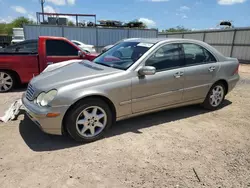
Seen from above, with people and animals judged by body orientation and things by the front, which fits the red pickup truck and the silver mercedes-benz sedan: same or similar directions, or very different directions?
very different directions

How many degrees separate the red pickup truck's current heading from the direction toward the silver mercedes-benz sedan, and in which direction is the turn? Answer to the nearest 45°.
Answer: approximately 45° to its right

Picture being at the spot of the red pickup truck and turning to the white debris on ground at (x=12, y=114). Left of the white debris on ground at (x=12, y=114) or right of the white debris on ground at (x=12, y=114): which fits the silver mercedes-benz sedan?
left

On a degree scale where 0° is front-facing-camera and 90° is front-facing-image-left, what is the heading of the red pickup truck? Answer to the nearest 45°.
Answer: approximately 270°

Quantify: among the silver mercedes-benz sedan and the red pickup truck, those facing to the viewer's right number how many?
1

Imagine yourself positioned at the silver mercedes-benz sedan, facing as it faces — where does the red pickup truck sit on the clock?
The red pickup truck is roughly at 3 o'clock from the silver mercedes-benz sedan.

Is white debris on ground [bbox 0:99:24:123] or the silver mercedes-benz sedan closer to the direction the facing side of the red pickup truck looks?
the silver mercedes-benz sedan

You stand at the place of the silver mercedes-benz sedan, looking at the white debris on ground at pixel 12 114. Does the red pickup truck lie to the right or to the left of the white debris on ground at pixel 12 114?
right

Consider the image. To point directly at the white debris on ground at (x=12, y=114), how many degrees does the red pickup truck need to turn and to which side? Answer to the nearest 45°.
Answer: approximately 90° to its right

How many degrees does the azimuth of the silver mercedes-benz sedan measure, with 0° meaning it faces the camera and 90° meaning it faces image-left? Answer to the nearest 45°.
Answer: approximately 45°
